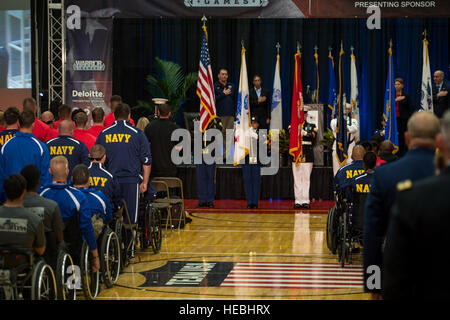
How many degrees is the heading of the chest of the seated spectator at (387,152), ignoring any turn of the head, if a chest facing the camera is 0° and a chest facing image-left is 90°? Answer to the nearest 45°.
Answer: approximately 180°

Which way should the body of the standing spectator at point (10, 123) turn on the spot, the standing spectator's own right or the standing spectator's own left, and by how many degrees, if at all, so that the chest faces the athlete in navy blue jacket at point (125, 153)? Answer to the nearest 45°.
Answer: approximately 90° to the standing spectator's own right

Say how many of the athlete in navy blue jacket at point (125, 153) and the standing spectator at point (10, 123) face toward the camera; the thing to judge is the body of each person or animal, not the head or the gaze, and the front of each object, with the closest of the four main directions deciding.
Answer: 0

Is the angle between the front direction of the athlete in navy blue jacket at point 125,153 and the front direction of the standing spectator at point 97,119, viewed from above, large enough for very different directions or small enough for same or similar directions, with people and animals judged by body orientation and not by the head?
same or similar directions

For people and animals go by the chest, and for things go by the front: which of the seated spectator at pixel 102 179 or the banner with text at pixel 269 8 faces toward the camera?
the banner with text

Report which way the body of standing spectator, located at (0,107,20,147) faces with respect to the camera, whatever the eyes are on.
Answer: away from the camera

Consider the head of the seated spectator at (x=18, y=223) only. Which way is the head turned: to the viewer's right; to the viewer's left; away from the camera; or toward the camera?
away from the camera

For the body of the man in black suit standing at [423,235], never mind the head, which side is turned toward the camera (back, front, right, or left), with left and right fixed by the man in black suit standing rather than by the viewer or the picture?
back

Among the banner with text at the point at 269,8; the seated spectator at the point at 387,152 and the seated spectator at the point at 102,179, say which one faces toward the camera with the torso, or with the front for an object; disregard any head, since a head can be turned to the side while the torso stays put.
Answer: the banner with text

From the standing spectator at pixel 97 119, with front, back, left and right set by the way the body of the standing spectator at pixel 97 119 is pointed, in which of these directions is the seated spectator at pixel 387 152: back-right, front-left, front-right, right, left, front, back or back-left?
back-right

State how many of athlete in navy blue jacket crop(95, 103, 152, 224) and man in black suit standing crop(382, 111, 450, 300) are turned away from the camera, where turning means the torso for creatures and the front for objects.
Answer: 2

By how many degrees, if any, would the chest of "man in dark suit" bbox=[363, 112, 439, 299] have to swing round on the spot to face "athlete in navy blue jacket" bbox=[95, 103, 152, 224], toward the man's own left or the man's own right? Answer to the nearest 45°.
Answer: approximately 45° to the man's own left

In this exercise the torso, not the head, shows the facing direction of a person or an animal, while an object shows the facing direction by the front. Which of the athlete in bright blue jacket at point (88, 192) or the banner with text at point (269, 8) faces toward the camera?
the banner with text

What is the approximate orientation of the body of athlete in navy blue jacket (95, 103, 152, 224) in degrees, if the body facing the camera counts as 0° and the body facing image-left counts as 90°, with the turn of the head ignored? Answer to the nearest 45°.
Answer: approximately 180°

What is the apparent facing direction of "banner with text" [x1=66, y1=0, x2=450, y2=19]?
toward the camera

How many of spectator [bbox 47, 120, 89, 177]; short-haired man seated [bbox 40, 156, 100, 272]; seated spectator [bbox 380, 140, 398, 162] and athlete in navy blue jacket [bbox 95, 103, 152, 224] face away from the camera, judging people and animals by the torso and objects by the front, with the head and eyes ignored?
4

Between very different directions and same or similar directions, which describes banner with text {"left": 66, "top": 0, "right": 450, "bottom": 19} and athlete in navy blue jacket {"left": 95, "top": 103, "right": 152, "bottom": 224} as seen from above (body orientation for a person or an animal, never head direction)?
very different directions

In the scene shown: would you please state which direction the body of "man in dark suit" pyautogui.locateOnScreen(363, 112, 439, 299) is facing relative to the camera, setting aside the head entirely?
away from the camera

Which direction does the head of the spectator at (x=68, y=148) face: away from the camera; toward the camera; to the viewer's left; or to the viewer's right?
away from the camera
